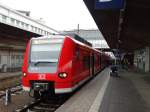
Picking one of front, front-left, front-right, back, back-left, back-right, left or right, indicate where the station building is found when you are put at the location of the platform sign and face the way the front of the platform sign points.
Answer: back-right

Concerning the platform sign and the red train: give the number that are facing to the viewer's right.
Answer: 0

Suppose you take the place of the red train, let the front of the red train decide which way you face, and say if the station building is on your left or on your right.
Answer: on your right

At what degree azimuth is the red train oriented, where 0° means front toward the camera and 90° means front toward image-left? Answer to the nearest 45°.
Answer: approximately 45°

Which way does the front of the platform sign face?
toward the camera
